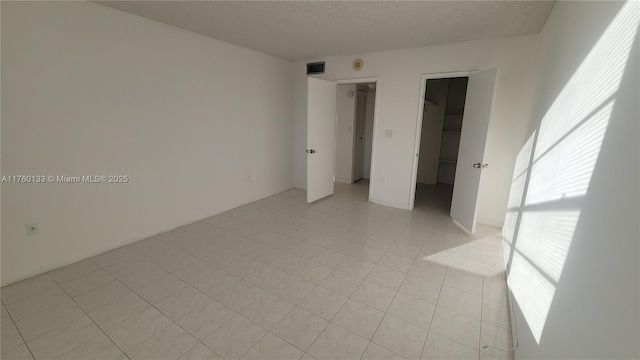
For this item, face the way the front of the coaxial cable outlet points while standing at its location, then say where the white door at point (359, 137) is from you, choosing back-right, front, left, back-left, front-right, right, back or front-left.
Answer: left

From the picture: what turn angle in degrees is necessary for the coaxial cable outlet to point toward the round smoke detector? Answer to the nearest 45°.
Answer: approximately 90° to its left

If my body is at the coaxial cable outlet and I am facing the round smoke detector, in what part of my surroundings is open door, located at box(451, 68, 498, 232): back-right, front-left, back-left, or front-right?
front-right

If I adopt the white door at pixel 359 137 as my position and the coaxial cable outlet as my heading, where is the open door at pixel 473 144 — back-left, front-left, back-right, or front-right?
front-left

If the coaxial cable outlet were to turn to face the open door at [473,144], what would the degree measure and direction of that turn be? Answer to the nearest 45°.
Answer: approximately 45° to its left

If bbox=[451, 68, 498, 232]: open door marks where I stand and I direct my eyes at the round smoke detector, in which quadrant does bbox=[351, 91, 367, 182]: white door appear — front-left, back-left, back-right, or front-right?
front-right

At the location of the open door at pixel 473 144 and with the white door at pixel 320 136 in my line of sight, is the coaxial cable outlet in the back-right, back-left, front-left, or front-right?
front-left

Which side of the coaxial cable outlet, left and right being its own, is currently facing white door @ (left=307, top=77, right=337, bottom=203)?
left
